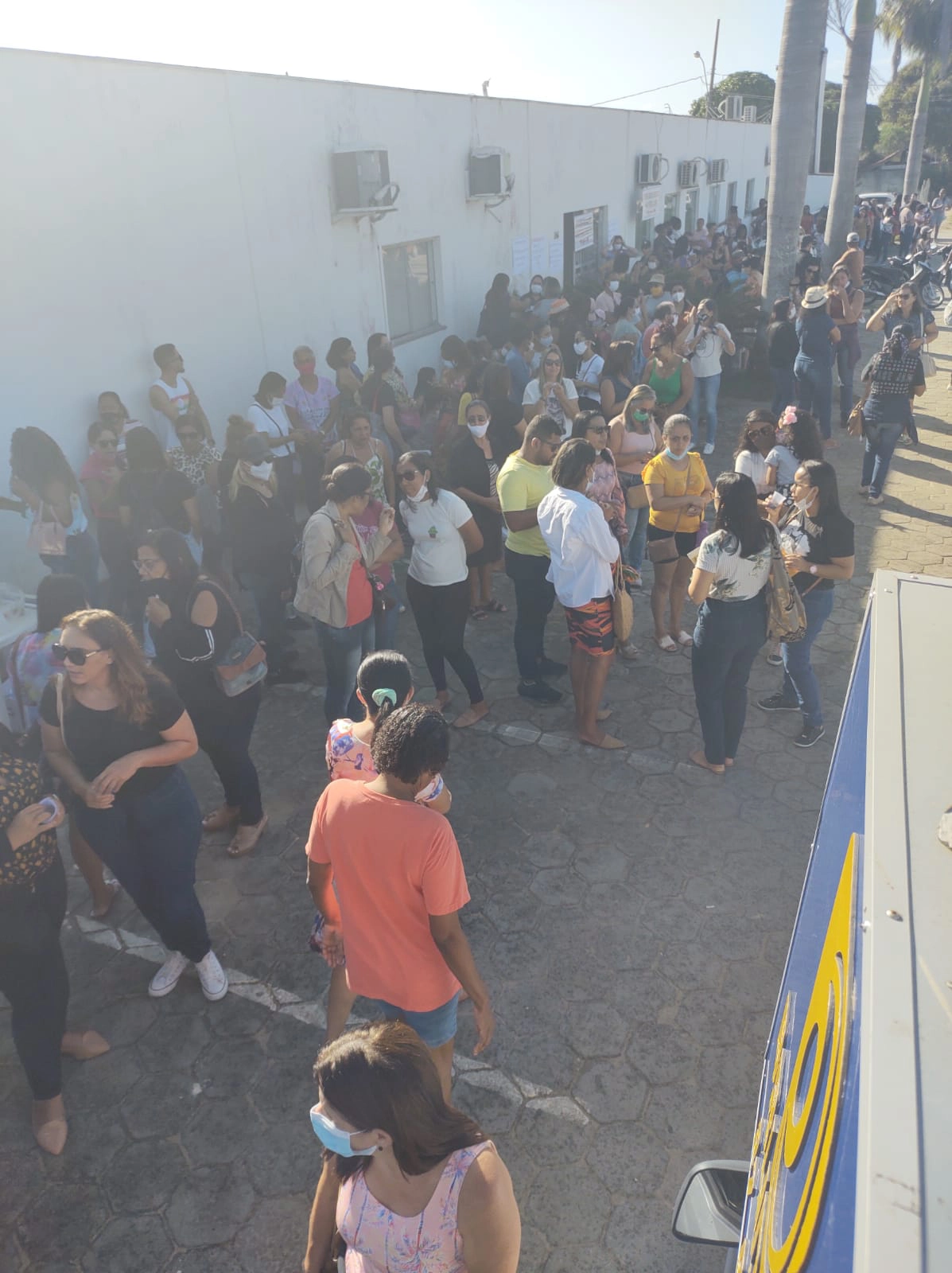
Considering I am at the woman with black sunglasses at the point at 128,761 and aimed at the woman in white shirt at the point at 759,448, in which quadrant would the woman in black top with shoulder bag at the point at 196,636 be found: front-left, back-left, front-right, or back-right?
front-left

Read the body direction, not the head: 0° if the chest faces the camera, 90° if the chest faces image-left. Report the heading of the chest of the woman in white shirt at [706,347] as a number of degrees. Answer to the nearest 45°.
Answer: approximately 0°

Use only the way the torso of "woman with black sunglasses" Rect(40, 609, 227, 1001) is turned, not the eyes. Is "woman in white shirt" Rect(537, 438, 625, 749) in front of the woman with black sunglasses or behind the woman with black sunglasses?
behind

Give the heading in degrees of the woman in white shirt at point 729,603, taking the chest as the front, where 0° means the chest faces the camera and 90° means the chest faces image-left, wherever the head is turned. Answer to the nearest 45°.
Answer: approximately 135°

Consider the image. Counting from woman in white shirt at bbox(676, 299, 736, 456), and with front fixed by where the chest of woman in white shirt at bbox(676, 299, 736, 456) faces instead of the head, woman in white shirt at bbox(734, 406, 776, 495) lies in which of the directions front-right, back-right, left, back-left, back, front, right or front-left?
front

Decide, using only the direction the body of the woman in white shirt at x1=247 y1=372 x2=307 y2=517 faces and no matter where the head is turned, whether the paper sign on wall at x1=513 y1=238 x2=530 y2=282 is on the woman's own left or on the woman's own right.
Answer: on the woman's own left

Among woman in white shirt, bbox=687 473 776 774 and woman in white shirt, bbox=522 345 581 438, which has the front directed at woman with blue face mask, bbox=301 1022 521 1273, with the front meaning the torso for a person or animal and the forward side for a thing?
woman in white shirt, bbox=522 345 581 438

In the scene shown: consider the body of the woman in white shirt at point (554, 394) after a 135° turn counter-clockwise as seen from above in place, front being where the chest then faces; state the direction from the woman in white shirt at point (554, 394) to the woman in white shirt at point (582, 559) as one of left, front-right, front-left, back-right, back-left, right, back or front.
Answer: back-right

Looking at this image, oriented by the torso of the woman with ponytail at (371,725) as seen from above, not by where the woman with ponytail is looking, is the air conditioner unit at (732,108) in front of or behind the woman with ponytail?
in front

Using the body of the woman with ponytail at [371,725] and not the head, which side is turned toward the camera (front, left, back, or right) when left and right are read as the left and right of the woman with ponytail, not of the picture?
back

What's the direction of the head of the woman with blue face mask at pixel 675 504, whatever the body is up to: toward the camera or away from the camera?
toward the camera

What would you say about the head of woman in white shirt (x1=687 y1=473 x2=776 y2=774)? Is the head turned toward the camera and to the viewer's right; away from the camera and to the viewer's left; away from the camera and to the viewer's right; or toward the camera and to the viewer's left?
away from the camera and to the viewer's left

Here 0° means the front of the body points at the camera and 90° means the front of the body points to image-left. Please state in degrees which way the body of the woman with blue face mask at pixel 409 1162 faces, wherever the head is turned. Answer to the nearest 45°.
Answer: approximately 45°

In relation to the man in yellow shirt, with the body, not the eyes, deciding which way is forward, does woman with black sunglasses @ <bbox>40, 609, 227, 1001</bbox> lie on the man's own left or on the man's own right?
on the man's own right
